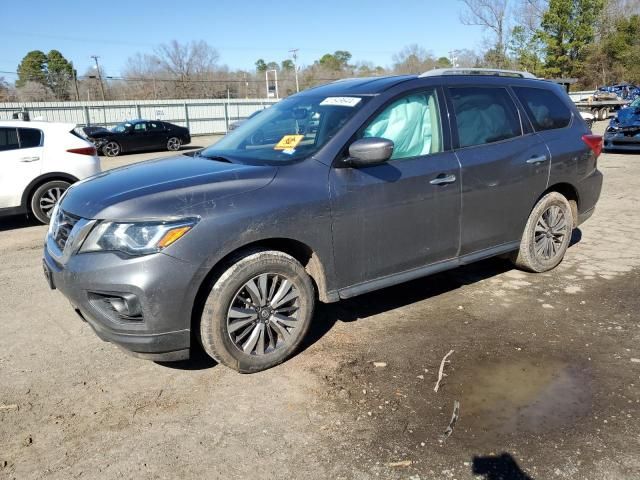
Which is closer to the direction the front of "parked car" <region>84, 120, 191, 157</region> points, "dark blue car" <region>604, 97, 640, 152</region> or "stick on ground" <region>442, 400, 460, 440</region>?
the stick on ground

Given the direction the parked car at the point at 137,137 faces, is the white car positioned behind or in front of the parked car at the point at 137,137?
in front

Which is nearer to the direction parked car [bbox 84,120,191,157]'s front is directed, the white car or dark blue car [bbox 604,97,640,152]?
the white car

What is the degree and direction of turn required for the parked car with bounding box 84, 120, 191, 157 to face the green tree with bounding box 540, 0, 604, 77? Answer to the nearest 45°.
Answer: approximately 180°

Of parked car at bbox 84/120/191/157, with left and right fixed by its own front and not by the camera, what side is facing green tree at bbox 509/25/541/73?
back

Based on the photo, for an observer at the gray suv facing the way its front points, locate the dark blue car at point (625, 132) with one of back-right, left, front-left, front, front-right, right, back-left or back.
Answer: back

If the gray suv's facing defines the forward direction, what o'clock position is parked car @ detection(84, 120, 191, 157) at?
The parked car is roughly at 4 o'clock from the gray suv.

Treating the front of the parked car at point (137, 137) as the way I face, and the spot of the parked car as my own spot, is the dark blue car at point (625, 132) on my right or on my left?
on my left

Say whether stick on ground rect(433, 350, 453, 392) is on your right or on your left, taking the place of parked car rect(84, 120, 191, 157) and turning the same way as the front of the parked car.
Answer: on your left

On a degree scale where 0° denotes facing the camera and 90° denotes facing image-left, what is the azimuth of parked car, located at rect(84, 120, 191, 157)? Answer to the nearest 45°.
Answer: approximately 45°

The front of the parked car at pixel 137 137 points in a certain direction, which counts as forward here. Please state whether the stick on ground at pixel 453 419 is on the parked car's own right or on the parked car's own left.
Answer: on the parked car's own left
